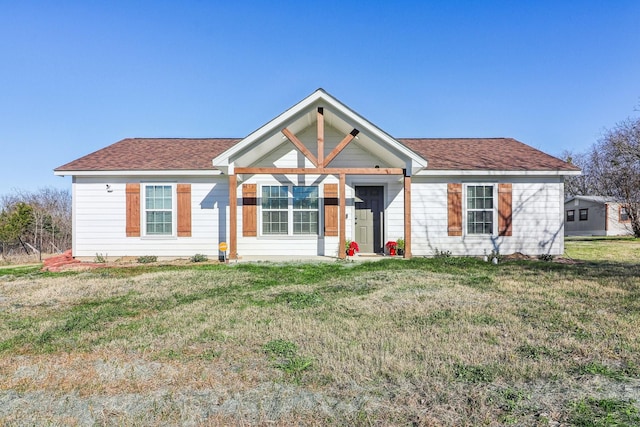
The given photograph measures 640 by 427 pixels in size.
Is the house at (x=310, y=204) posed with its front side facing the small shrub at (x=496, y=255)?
no

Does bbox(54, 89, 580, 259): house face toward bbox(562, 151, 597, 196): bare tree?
no

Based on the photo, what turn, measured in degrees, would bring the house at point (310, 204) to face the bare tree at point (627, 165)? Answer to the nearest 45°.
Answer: approximately 135° to its left

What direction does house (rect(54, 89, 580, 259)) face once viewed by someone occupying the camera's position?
facing the viewer

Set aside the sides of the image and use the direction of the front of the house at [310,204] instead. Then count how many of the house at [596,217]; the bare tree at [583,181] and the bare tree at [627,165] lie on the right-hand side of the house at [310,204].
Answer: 0

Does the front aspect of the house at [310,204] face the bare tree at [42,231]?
no

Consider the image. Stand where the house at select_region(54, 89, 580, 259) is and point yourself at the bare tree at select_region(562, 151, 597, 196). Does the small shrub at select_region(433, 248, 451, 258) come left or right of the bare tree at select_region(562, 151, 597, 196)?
right

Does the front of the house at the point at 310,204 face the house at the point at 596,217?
no

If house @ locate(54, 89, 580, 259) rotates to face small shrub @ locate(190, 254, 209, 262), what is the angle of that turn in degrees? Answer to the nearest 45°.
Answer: approximately 90° to its right

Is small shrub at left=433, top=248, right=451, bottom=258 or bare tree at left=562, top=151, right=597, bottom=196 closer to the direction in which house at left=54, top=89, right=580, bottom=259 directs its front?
the small shrub

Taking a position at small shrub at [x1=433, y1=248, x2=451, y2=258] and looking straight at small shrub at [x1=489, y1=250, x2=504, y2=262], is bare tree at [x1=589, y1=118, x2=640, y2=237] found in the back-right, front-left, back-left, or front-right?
front-left

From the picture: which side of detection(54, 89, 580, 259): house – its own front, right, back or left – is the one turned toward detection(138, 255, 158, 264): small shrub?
right

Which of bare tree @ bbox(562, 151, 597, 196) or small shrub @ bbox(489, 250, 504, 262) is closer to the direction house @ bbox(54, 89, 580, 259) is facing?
the small shrub
